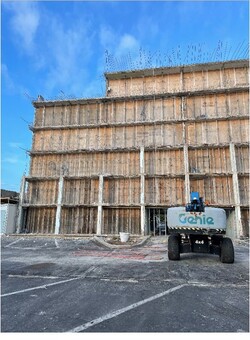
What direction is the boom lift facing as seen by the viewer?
away from the camera

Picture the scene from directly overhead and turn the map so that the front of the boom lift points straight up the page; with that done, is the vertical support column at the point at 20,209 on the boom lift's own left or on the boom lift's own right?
on the boom lift's own left

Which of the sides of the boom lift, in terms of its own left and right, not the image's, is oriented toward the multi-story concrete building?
front
